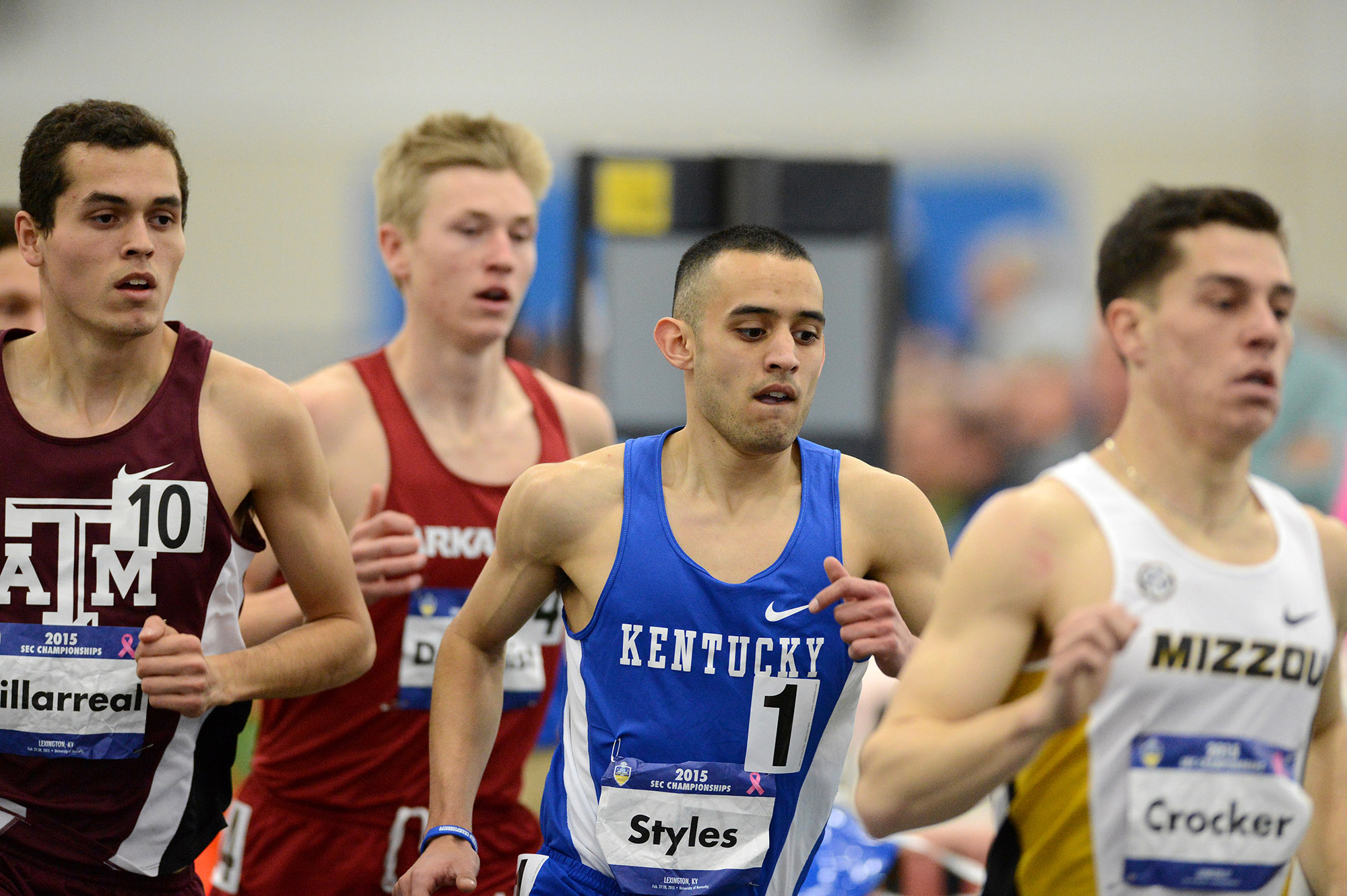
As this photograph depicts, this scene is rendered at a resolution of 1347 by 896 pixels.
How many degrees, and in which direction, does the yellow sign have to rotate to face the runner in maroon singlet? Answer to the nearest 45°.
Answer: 0° — it already faces them

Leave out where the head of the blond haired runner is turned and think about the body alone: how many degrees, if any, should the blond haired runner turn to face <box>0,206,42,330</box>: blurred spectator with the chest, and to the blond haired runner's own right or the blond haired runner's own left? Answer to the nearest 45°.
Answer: approximately 135° to the blond haired runner's own right

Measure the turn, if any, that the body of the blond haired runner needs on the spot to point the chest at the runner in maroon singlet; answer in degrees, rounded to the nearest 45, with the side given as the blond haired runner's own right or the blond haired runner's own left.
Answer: approximately 90° to the blond haired runner's own right

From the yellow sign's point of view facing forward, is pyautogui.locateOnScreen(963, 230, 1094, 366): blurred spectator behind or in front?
behind

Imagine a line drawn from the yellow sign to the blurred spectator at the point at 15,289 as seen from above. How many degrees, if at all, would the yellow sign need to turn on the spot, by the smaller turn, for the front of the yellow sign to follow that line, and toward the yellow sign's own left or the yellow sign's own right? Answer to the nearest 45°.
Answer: approximately 45° to the yellow sign's own right

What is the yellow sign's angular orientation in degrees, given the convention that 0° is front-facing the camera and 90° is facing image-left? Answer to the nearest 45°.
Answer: approximately 0°

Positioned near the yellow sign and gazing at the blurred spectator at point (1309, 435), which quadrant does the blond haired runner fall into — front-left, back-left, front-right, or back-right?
back-right

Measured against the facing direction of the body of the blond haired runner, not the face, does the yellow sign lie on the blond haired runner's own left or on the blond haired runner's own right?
on the blond haired runner's own left

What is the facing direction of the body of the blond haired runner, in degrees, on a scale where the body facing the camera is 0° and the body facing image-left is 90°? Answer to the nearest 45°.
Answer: approximately 315°
